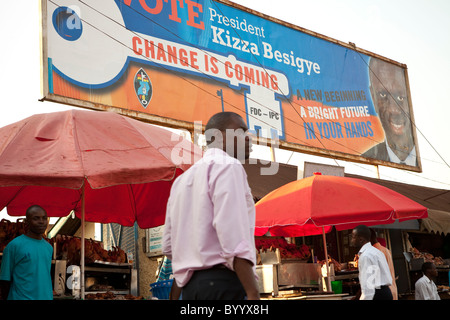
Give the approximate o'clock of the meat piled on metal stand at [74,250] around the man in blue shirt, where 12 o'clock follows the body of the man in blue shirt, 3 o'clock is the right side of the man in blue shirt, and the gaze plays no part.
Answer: The meat piled on metal stand is roughly at 8 o'clock from the man in blue shirt.

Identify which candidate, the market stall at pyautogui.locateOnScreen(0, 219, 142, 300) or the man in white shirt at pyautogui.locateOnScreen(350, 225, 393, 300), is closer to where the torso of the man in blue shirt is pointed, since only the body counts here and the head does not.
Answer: the man in white shirt

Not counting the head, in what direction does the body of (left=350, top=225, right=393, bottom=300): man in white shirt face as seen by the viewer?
to the viewer's left

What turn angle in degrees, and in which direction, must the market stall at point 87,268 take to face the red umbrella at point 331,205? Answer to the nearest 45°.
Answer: approximately 90° to its left

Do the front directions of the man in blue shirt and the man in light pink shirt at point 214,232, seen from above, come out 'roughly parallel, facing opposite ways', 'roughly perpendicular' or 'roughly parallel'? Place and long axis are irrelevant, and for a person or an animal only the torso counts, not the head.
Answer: roughly perpendicular

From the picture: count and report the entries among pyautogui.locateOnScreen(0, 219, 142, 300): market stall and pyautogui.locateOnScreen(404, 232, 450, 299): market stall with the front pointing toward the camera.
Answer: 2

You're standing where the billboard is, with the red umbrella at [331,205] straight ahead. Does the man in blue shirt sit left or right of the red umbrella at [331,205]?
right

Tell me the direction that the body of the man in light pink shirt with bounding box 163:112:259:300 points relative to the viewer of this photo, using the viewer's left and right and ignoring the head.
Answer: facing away from the viewer and to the right of the viewer

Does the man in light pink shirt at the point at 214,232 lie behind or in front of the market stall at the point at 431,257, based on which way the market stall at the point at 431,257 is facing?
in front

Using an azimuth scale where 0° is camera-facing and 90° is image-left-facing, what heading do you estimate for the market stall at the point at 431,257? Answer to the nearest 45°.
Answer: approximately 0°
